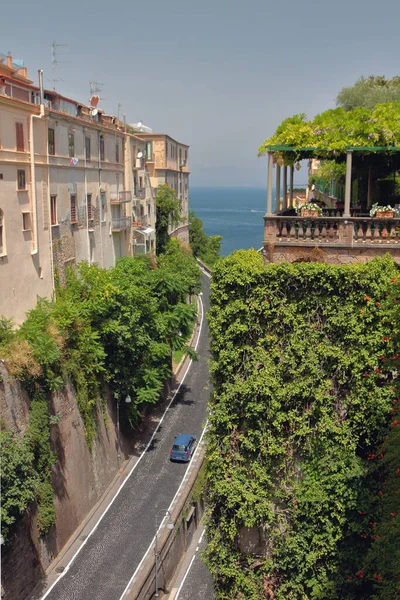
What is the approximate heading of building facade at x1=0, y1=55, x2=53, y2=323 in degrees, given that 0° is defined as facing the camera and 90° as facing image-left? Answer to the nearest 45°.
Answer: approximately 315°

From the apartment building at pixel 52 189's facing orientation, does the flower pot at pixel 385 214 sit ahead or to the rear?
ahead

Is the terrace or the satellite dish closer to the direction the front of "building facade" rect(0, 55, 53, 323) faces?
the terrace

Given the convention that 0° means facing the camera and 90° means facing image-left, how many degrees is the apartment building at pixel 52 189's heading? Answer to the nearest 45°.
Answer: approximately 315°

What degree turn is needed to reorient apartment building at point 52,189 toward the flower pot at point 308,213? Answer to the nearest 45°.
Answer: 0° — it already faces it

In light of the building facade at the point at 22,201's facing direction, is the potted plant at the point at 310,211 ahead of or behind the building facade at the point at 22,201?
ahead

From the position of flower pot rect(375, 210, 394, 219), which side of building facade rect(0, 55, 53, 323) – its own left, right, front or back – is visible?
front

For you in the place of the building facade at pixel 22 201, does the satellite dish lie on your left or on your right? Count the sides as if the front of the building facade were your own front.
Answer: on your left

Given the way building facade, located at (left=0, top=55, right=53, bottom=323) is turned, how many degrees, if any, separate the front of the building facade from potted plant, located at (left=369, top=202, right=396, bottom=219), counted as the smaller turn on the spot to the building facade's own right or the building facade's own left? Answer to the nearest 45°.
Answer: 0° — it already faces it

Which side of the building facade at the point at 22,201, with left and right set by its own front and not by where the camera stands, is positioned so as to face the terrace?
front
